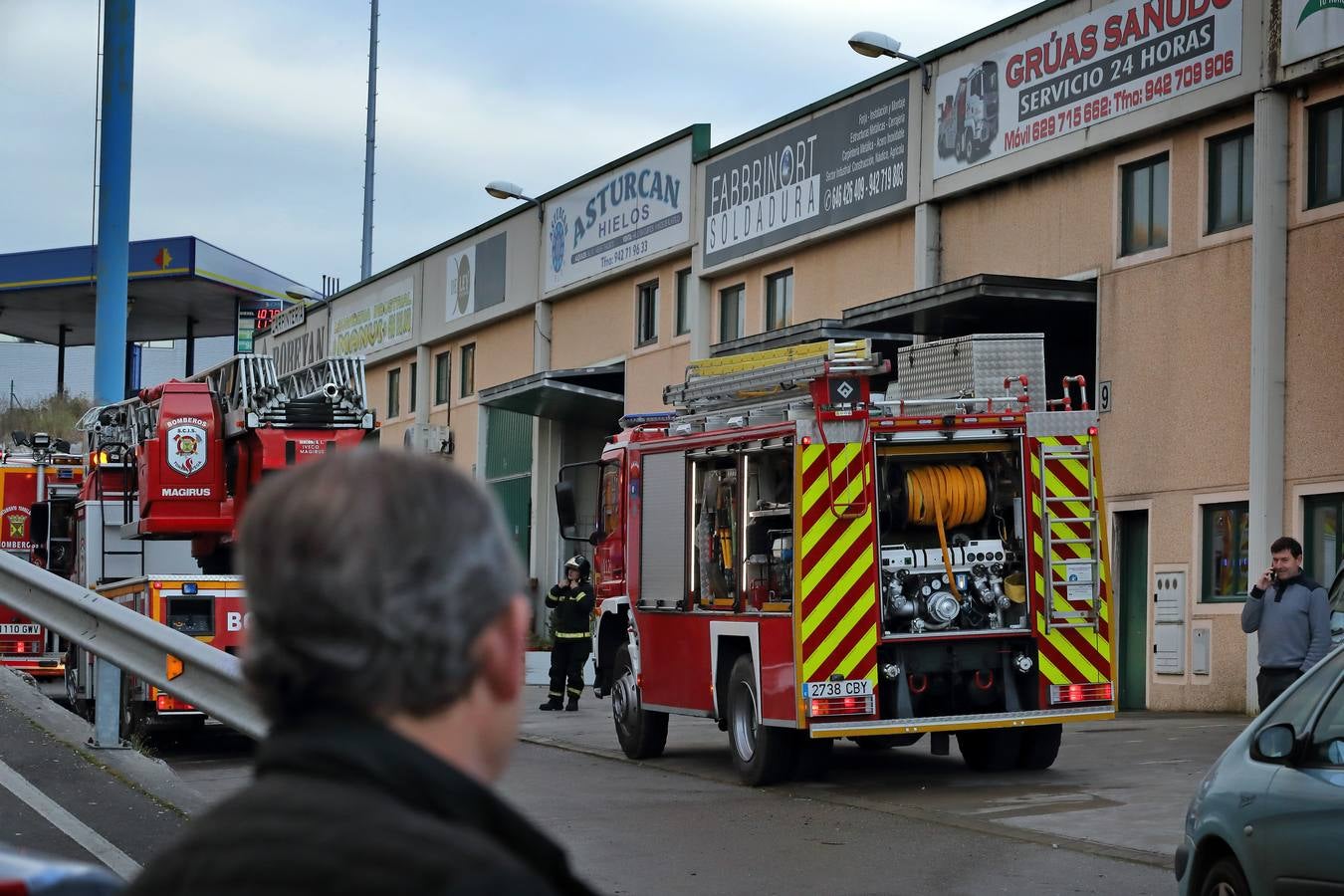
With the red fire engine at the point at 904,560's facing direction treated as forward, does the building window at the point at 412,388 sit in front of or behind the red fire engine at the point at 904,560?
in front

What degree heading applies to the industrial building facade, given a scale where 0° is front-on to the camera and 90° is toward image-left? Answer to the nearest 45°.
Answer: approximately 45°

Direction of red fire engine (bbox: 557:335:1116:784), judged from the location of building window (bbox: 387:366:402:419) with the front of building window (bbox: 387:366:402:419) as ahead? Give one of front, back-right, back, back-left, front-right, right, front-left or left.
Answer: front-left

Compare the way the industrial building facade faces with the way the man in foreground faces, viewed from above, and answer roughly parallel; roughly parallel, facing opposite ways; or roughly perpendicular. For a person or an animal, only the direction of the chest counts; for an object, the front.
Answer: roughly parallel, facing opposite ways

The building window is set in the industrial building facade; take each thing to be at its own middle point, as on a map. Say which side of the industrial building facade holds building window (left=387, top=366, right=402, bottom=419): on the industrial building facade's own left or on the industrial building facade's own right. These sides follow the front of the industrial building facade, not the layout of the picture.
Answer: on the industrial building facade's own right

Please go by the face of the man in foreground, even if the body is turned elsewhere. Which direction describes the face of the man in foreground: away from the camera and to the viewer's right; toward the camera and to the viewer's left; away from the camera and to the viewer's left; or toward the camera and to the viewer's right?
away from the camera and to the viewer's right

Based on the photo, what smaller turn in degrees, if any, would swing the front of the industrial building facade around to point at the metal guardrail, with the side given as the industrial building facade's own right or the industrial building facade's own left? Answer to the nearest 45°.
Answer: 0° — it already faces it

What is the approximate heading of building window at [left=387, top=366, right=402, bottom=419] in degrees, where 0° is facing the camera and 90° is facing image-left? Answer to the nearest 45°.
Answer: approximately 45°

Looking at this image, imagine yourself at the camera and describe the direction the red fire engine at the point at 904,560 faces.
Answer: facing away from the viewer and to the left of the viewer

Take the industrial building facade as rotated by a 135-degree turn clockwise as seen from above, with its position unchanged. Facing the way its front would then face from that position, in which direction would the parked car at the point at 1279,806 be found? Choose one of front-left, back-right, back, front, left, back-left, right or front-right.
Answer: back
